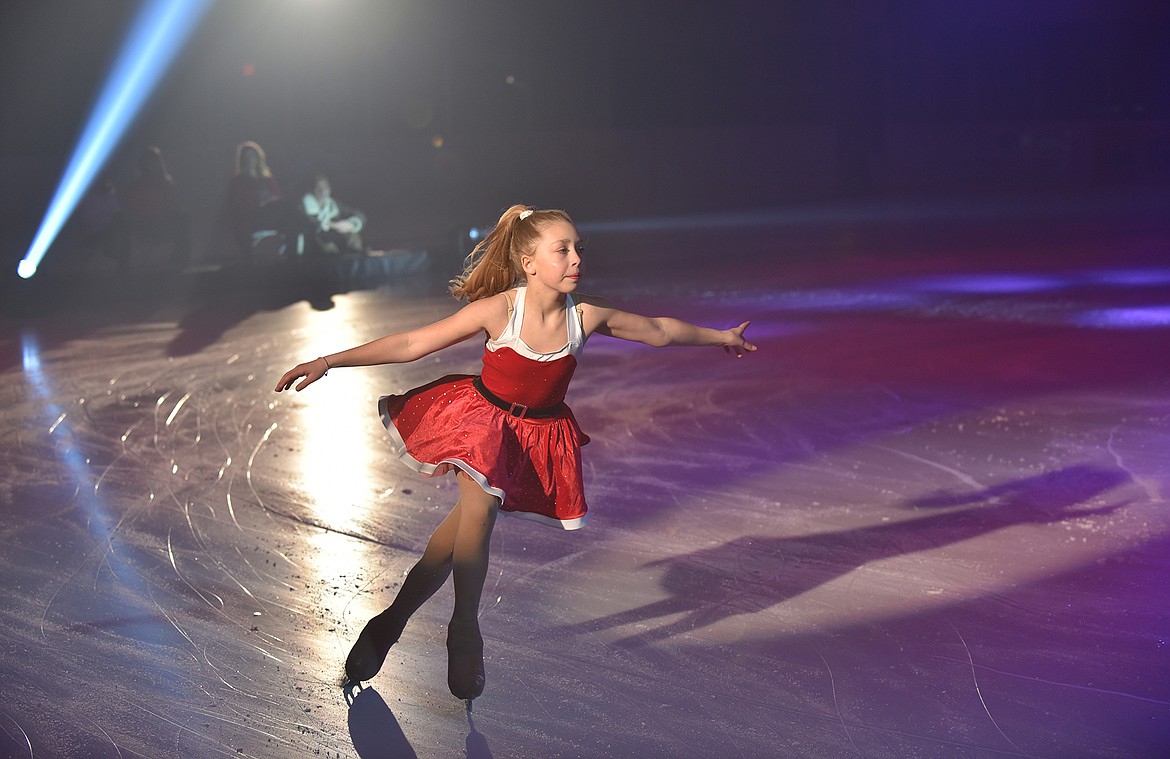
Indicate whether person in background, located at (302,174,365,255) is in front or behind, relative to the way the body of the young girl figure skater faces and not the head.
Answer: behind

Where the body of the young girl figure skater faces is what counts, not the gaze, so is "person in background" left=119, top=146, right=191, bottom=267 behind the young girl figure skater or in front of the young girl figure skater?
behind

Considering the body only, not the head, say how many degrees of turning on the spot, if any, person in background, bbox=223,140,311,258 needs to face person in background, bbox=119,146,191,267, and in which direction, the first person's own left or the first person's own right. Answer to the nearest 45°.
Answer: approximately 135° to the first person's own right

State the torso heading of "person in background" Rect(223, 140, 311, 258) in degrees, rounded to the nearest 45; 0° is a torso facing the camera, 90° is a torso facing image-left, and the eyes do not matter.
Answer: approximately 315°

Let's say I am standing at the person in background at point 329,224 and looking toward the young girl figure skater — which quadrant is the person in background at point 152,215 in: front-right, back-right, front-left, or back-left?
back-right

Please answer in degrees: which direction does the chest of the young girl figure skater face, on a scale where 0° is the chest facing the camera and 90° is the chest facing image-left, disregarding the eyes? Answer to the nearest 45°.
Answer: approximately 315°

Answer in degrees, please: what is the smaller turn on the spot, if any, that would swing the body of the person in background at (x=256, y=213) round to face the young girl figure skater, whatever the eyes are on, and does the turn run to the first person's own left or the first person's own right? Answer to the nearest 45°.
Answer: approximately 45° to the first person's own right

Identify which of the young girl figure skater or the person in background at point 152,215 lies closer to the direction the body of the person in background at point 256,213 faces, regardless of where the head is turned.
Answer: the young girl figure skater
